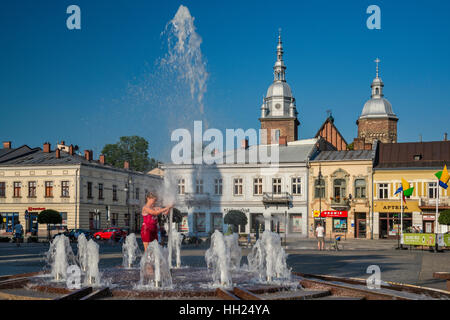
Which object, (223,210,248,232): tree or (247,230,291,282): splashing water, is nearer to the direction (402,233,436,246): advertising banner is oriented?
the splashing water

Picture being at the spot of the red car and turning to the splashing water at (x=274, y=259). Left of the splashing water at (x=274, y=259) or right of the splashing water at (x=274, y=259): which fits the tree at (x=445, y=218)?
left

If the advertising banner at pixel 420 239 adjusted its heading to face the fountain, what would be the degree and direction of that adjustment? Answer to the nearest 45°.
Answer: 0° — it already faces it

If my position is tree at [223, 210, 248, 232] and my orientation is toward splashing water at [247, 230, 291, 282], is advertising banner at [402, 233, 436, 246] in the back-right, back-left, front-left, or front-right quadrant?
front-left

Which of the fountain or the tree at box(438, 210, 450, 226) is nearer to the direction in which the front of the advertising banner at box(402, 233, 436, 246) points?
the fountain

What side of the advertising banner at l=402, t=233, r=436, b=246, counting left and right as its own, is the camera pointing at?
front

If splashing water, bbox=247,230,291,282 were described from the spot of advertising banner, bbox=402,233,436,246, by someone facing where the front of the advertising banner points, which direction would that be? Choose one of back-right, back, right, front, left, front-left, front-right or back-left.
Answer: front

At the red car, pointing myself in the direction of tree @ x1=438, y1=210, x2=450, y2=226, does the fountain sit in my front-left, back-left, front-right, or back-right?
front-right

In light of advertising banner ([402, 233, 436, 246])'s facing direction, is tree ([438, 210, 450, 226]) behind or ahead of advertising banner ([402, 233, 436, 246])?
behind
